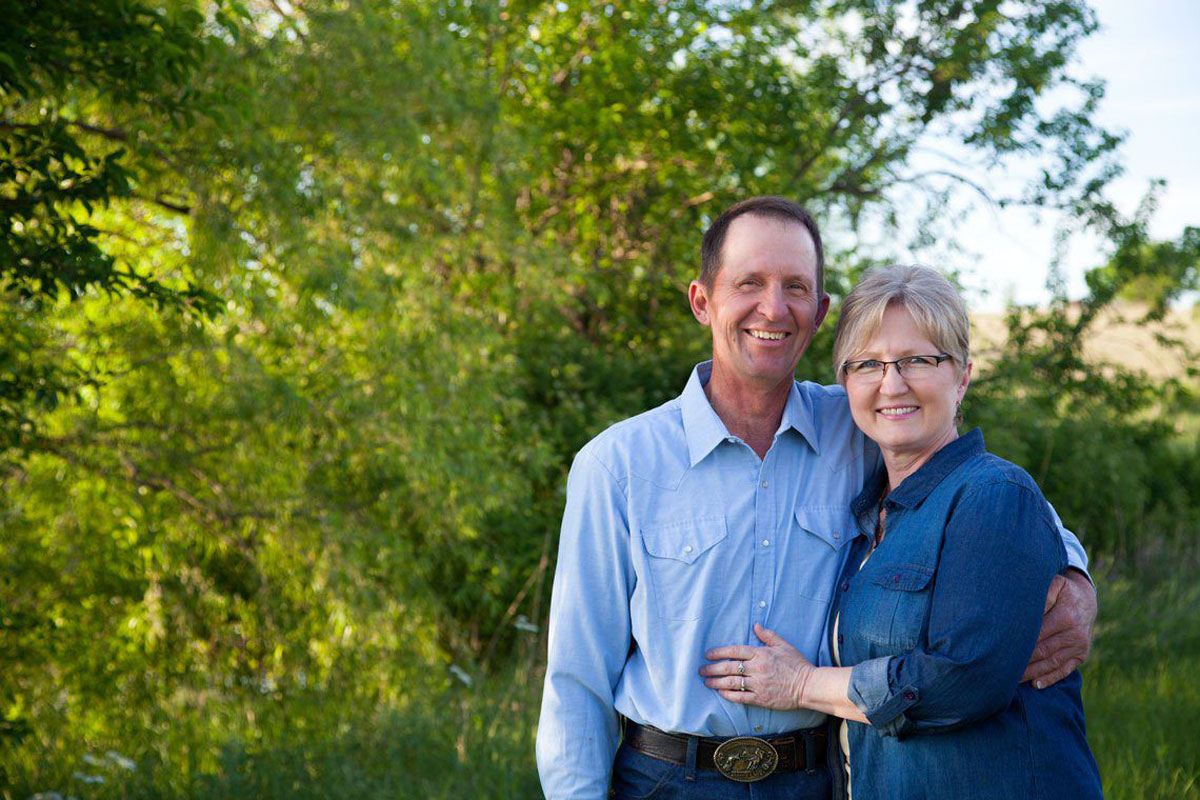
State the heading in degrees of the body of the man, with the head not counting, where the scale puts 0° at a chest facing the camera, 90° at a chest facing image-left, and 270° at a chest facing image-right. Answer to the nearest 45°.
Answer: approximately 0°

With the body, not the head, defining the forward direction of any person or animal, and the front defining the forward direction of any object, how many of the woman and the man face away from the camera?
0
